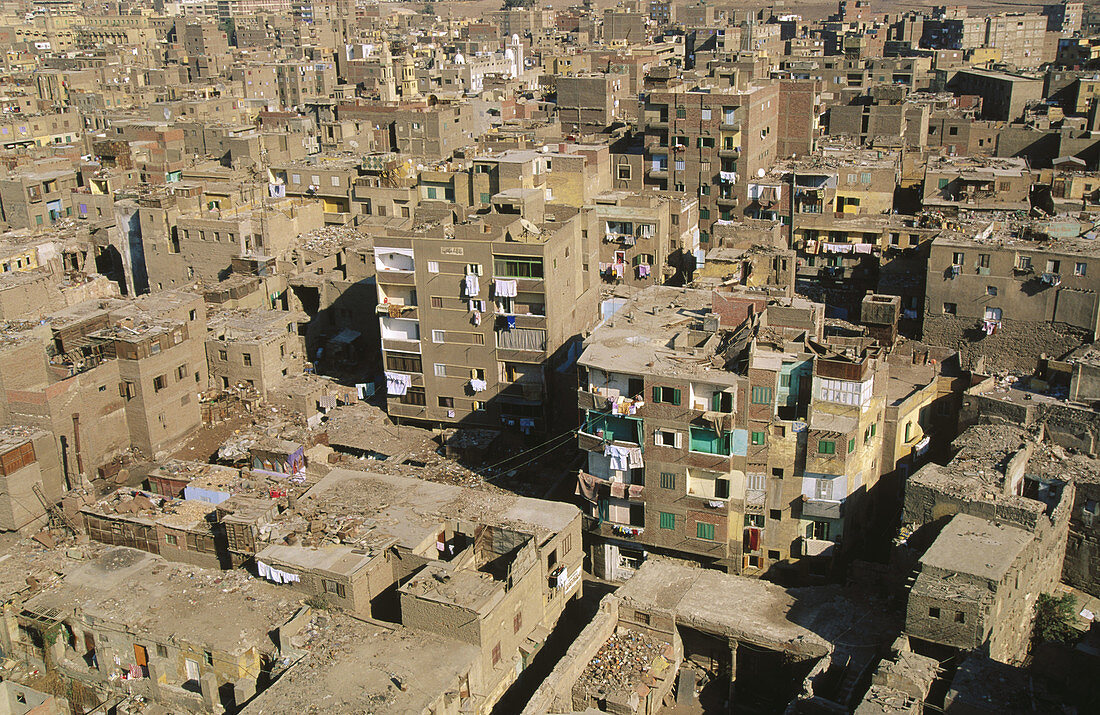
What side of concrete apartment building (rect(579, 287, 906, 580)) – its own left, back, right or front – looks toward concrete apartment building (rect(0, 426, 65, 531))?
right

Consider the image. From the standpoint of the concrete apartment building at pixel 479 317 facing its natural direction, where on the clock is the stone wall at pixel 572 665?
The stone wall is roughly at 12 o'clock from the concrete apartment building.

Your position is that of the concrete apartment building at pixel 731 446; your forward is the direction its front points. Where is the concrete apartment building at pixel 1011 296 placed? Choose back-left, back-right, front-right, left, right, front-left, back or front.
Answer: back-left

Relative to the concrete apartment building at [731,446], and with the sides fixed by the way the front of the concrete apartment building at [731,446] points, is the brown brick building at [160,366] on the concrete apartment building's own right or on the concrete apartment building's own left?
on the concrete apartment building's own right

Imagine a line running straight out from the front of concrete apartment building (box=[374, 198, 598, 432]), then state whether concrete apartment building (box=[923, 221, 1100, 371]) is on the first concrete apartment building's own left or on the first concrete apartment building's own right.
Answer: on the first concrete apartment building's own left

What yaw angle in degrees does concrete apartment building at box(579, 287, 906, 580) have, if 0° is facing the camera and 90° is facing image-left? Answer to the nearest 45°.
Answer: approximately 0°

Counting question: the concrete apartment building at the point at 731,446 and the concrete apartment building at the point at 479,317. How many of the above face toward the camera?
2

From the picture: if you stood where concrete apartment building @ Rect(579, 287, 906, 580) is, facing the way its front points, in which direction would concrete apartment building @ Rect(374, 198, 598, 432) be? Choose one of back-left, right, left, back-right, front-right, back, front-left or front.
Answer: back-right

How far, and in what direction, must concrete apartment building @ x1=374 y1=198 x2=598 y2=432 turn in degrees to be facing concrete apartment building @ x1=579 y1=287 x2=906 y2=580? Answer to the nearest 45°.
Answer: approximately 45° to its left

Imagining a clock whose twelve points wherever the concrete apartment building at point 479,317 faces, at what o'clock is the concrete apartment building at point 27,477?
the concrete apartment building at point 27,477 is roughly at 2 o'clock from the concrete apartment building at point 479,317.

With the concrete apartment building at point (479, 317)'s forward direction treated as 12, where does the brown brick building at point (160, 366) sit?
the brown brick building at point (160, 366) is roughly at 3 o'clock from the concrete apartment building at point (479, 317).

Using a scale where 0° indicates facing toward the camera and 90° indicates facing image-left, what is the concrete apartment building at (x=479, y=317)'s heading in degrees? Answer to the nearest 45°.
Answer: approximately 0°
